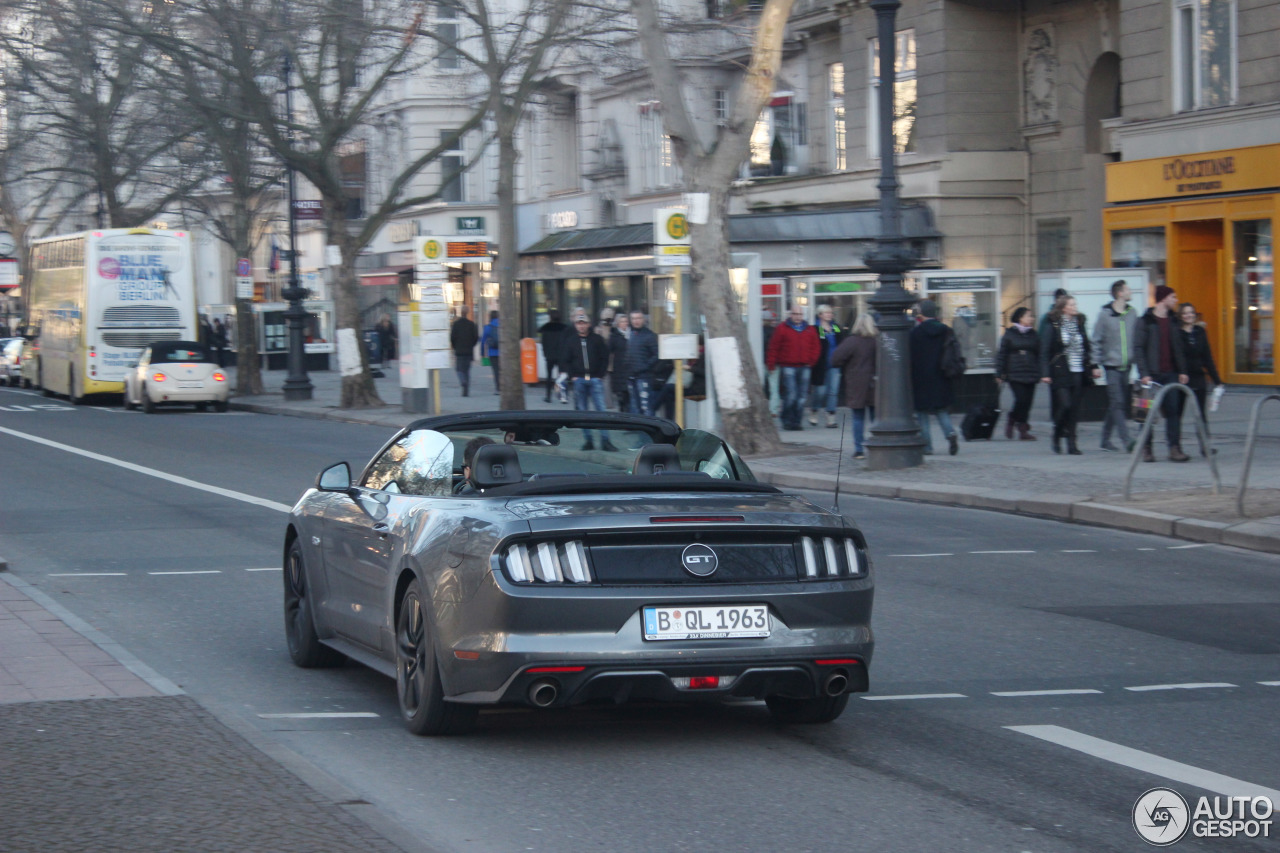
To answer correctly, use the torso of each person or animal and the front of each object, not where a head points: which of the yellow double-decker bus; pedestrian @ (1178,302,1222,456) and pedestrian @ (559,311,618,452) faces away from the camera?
the yellow double-decker bus

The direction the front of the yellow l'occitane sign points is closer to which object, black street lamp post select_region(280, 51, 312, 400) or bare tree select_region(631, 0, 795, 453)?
the bare tree

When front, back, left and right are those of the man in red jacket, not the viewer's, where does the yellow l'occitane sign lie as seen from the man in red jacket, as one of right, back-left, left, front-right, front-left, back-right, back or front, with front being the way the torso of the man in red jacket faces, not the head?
back-left

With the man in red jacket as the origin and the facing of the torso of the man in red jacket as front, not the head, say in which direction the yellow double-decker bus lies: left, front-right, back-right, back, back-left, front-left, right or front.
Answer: back-right

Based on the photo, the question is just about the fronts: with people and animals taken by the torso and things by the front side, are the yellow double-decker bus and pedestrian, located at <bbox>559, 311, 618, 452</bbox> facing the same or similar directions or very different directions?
very different directions

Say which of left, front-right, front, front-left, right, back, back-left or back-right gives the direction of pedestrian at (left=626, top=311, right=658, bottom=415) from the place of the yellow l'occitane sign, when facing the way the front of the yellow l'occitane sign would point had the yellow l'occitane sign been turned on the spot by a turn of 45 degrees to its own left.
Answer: front-right

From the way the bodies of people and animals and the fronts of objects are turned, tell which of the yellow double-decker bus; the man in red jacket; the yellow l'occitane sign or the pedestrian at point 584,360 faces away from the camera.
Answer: the yellow double-decker bus

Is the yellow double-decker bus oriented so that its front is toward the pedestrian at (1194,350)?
no

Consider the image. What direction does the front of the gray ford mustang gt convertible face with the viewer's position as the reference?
facing away from the viewer and to the left of the viewer

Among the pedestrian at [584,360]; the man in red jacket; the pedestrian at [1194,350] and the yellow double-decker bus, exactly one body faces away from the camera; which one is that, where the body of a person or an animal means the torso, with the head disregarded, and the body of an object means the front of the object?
the yellow double-decker bus

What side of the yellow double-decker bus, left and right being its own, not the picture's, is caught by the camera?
back

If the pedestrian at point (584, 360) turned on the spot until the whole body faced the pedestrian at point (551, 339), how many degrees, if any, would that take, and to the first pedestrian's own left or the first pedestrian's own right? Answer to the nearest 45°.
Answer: approximately 180°

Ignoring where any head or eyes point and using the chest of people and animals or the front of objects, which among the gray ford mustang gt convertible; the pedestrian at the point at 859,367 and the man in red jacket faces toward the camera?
the man in red jacket

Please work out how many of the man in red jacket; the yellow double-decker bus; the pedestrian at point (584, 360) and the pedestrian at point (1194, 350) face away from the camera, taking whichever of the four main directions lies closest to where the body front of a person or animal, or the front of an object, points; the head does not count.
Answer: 1

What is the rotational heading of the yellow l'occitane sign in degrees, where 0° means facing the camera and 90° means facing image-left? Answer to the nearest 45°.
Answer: approximately 45°

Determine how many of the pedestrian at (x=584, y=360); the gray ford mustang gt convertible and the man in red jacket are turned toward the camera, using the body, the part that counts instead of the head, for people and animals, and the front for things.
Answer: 2

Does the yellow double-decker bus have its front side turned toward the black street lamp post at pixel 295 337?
no

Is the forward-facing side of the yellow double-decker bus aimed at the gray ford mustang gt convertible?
no
